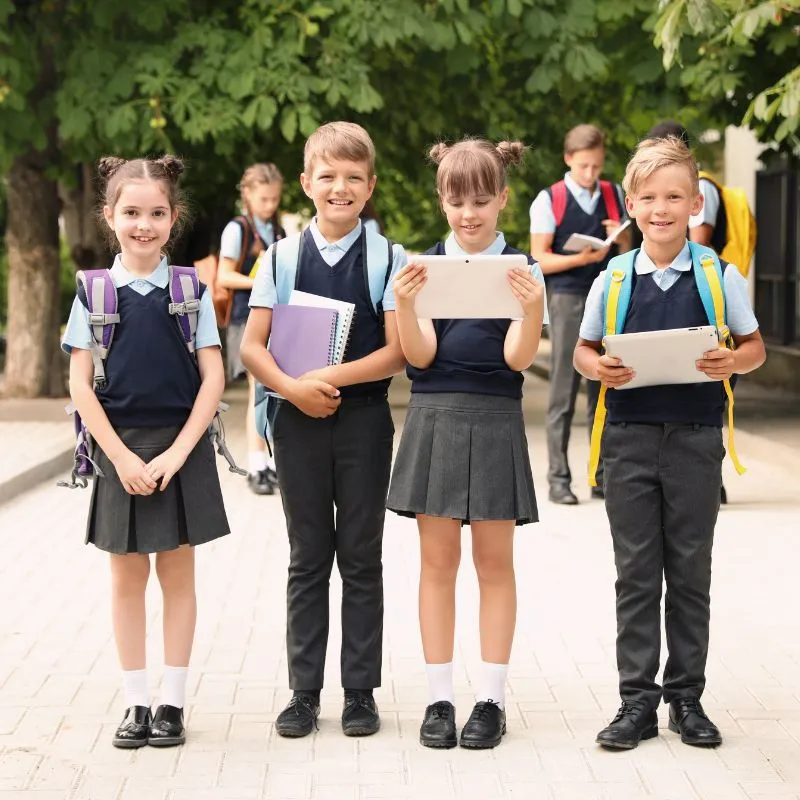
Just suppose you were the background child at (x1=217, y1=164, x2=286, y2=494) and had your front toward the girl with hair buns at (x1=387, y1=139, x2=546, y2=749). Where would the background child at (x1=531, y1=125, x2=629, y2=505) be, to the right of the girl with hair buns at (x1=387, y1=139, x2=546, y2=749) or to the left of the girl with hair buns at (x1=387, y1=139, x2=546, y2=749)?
left

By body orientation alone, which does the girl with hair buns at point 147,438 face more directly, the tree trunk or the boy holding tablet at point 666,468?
the boy holding tablet

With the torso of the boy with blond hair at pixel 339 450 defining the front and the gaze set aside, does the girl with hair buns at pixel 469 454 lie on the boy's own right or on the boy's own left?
on the boy's own left

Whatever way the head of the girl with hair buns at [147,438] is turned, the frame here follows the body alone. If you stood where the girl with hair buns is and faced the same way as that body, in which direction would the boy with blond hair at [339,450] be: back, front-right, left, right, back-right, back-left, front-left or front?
left

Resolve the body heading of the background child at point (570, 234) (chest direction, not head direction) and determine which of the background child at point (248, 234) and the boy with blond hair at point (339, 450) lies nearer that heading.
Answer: the boy with blond hair

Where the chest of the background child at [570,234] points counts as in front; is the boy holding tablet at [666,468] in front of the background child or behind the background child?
in front

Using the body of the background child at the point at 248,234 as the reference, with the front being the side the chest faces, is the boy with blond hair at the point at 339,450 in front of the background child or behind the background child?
in front
